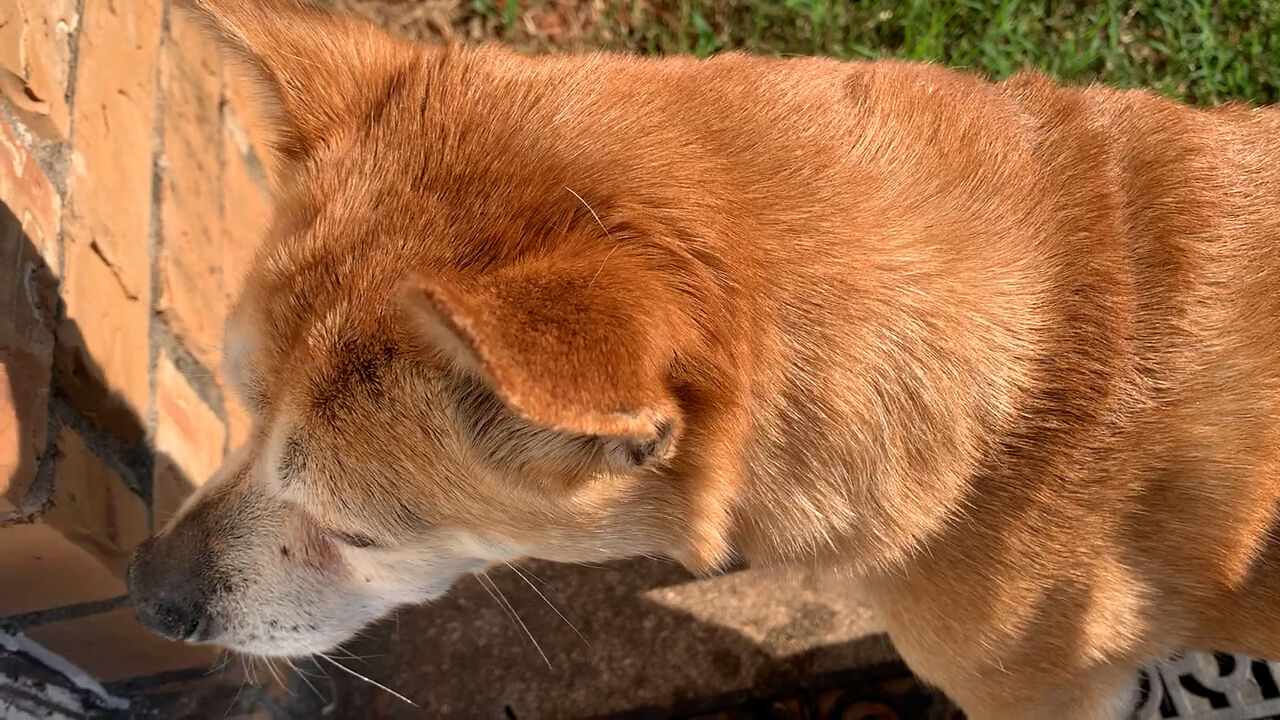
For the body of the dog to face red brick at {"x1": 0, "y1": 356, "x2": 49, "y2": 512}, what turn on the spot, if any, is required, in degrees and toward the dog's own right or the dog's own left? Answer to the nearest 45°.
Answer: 0° — it already faces it

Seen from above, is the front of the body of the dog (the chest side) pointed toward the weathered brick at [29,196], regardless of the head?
yes

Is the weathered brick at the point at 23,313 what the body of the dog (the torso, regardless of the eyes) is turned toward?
yes

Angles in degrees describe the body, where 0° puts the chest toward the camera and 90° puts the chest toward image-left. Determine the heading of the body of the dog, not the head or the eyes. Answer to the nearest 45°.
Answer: approximately 90°
